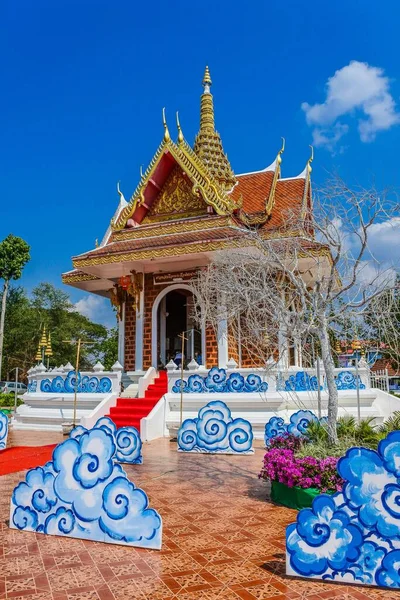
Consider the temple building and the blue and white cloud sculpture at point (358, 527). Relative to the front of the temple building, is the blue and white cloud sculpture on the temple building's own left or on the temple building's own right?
on the temple building's own left

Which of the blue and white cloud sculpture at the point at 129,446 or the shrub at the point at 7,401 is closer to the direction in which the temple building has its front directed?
the blue and white cloud sculpture

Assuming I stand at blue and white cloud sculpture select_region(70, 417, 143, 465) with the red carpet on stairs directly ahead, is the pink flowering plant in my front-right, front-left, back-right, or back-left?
back-right

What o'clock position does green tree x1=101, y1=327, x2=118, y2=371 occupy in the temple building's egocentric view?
The green tree is roughly at 4 o'clock from the temple building.

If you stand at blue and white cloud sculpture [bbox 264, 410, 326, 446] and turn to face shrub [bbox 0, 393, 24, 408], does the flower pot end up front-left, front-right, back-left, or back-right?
back-left

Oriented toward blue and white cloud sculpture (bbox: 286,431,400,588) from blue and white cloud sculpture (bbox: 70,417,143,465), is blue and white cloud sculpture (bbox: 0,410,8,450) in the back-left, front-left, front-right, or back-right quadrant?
back-right

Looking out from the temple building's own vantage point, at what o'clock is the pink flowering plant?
The pink flowering plant is roughly at 10 o'clock from the temple building.

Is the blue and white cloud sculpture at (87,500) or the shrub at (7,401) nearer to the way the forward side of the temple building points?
the blue and white cloud sculpture

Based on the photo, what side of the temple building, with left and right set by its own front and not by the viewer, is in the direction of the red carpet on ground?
front

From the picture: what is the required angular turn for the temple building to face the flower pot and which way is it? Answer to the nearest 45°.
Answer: approximately 45° to its left

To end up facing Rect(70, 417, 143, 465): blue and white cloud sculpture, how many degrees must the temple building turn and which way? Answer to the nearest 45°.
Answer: approximately 45° to its left

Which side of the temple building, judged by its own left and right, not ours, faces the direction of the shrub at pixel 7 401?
right
